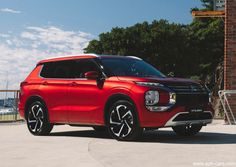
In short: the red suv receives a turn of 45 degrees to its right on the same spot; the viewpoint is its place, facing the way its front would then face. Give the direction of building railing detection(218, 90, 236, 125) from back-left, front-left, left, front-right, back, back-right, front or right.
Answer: back-left
